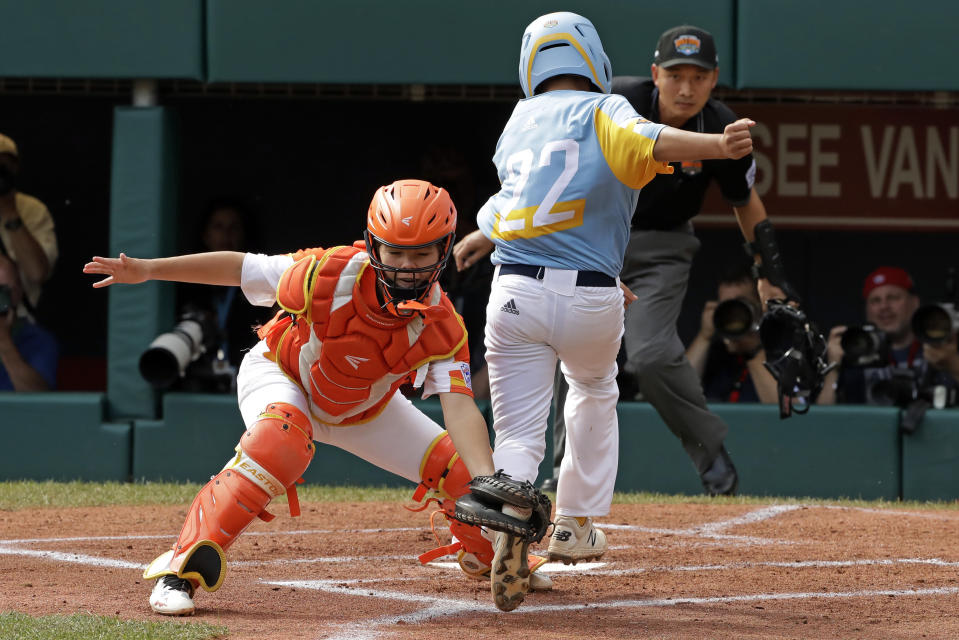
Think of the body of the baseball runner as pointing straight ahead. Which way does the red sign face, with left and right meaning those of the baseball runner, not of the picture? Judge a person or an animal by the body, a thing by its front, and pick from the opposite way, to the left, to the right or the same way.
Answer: the opposite way

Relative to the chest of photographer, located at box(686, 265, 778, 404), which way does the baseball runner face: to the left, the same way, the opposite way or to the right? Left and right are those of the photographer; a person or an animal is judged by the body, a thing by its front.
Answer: the opposite way

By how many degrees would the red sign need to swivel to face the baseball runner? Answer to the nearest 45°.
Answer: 0° — it already faces them

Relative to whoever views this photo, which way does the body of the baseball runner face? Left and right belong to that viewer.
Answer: facing away from the viewer

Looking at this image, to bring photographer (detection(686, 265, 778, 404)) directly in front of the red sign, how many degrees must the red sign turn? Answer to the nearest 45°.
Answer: approximately 45° to its right

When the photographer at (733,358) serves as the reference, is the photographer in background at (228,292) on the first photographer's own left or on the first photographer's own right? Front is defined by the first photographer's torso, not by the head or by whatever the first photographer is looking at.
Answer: on the first photographer's own right

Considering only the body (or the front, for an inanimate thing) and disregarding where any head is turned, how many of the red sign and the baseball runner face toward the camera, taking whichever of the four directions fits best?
1

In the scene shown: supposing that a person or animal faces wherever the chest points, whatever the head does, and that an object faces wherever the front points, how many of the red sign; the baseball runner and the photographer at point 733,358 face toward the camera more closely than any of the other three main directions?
2

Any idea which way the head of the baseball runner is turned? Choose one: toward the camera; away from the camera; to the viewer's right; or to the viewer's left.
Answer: away from the camera

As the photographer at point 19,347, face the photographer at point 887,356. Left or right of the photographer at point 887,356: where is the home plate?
right

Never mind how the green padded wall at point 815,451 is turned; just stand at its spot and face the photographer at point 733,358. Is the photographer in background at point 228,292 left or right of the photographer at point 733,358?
left
